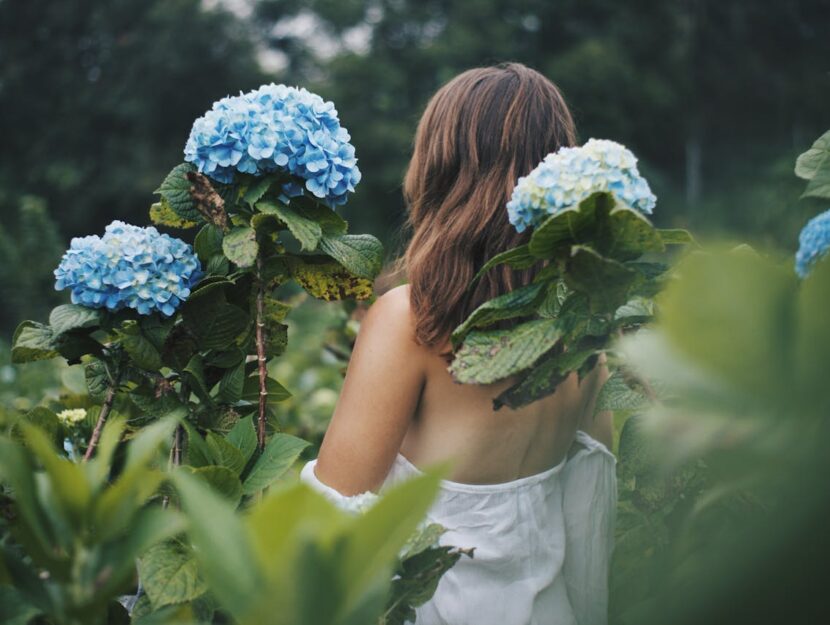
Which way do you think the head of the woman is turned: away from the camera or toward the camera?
away from the camera

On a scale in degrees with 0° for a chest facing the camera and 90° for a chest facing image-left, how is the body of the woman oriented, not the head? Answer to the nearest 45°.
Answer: approximately 135°

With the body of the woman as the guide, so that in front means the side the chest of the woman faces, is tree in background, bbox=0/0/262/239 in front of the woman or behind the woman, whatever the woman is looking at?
in front

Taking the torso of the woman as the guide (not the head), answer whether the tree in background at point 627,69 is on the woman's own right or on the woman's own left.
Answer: on the woman's own right
